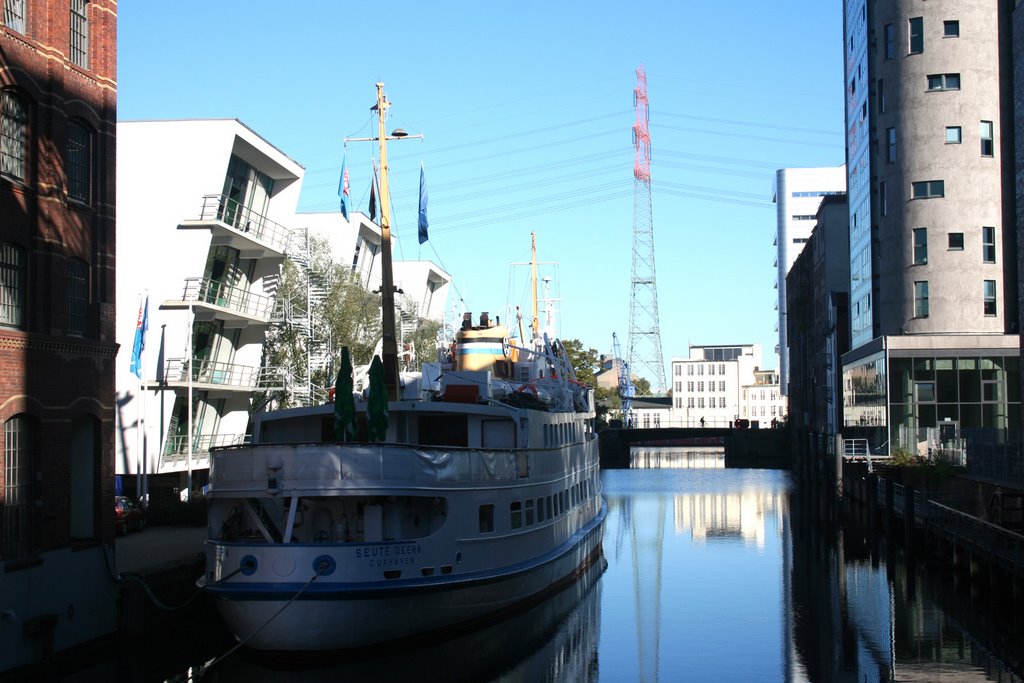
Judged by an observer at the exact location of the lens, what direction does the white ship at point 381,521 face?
facing away from the viewer and to the right of the viewer

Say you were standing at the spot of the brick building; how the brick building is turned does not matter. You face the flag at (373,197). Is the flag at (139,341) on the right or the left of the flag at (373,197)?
left

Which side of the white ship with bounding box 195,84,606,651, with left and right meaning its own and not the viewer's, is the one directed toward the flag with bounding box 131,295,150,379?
left
